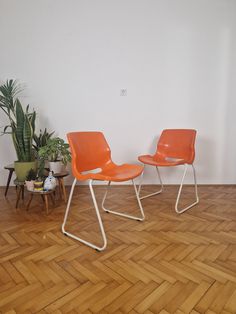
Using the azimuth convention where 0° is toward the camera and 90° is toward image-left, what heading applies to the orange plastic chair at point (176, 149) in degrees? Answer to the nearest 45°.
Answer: approximately 45°

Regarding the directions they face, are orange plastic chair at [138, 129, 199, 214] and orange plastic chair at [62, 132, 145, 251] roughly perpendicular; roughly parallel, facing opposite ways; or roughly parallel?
roughly perpendicular

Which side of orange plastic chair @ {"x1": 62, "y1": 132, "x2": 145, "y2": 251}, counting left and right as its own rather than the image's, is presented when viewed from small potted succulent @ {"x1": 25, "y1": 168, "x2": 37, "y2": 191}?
back

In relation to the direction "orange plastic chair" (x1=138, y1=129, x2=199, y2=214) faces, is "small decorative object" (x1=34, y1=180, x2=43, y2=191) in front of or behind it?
in front

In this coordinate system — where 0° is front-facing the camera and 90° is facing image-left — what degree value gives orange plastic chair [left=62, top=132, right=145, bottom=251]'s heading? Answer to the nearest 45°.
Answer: approximately 315°

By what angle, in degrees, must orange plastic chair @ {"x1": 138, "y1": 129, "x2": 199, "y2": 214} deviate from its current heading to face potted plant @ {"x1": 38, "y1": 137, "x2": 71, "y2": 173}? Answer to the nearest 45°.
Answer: approximately 45° to its right

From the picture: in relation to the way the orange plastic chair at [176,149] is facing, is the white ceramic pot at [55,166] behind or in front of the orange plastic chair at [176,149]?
in front

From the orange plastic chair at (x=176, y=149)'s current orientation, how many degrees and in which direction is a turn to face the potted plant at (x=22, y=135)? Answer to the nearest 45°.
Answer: approximately 45° to its right
